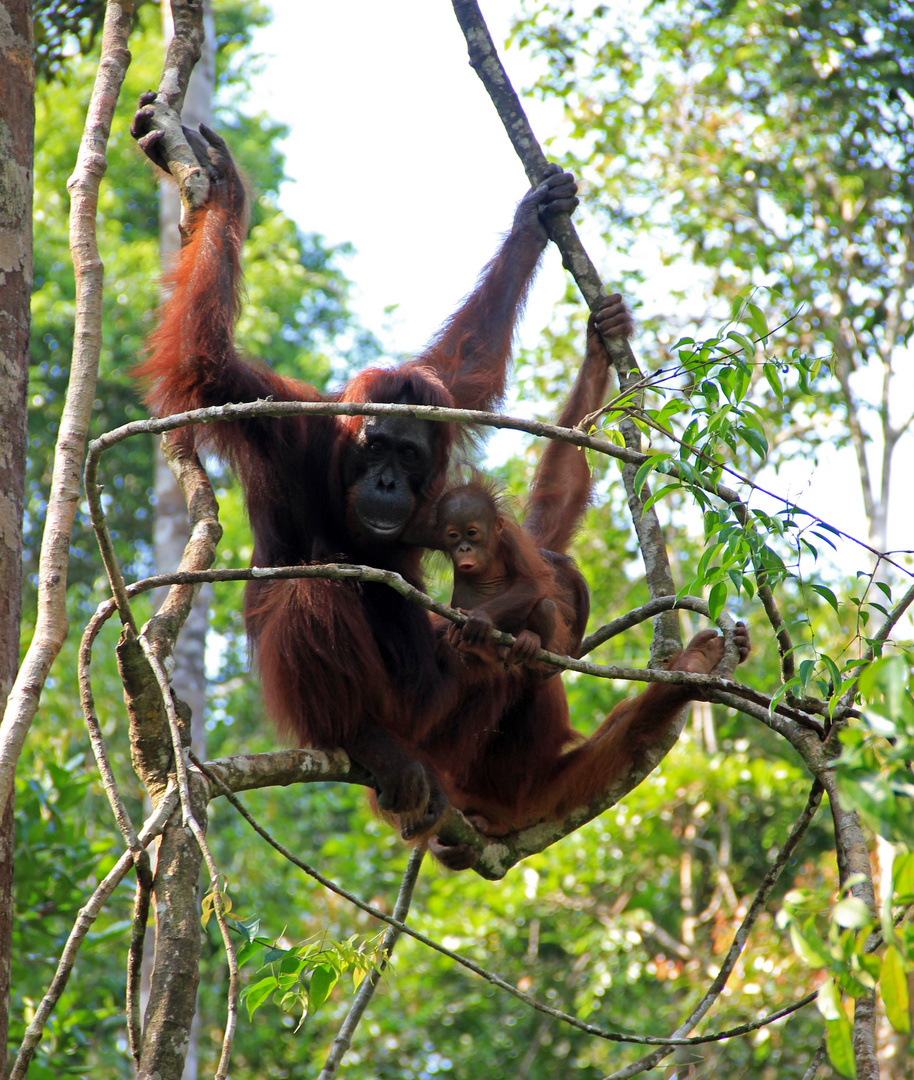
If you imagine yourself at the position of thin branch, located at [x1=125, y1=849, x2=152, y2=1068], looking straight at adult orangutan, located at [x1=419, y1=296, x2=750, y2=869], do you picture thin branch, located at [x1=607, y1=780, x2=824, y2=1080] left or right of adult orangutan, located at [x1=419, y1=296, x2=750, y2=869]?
right

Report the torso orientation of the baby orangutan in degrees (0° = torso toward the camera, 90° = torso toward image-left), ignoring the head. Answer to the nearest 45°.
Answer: approximately 45°

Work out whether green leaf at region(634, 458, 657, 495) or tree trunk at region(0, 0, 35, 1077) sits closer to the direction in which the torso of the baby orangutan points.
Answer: the tree trunk

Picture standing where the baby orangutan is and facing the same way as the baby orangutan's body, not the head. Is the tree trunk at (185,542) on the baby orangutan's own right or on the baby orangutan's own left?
on the baby orangutan's own right

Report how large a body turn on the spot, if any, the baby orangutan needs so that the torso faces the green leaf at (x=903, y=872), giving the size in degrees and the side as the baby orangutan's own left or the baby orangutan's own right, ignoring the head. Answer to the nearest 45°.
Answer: approximately 45° to the baby orangutan's own left
